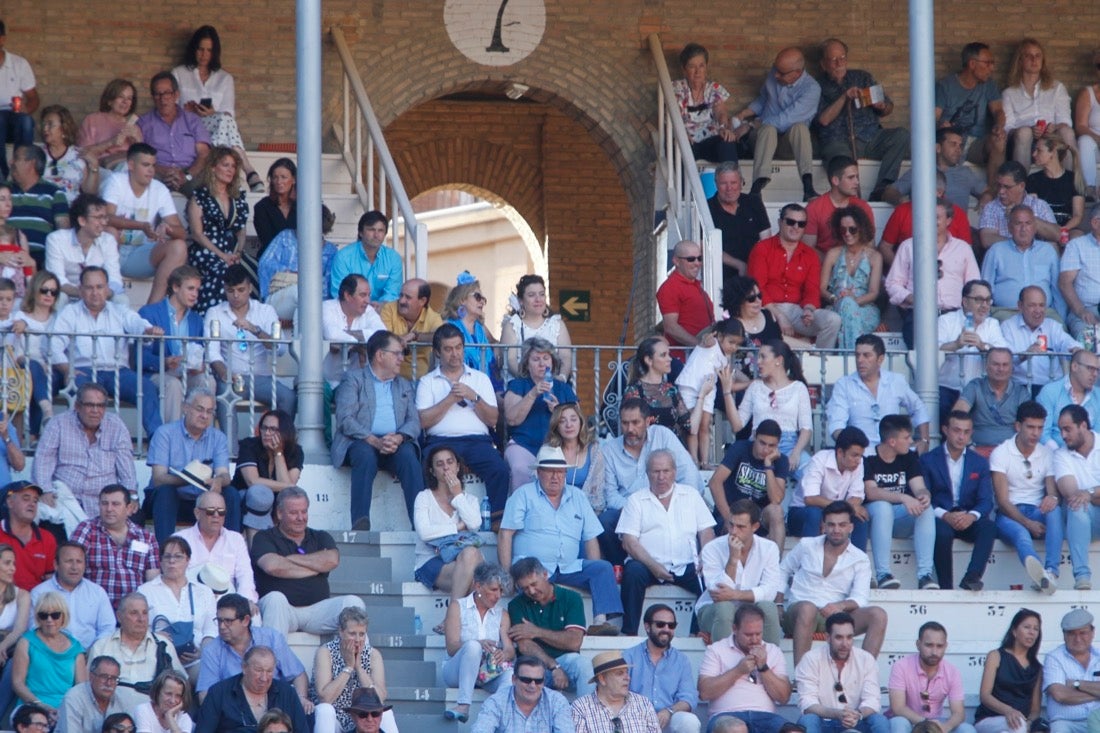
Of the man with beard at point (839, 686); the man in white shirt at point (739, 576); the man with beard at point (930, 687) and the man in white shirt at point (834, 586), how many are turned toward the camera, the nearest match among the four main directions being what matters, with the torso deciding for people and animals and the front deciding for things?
4

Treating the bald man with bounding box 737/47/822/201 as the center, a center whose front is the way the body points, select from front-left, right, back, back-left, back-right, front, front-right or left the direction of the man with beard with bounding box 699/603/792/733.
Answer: front-left

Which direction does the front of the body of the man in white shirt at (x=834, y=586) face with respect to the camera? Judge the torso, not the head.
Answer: toward the camera

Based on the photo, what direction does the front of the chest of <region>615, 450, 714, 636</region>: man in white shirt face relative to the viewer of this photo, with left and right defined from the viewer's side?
facing the viewer

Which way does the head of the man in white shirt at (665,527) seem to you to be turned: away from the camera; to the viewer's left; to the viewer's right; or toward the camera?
toward the camera

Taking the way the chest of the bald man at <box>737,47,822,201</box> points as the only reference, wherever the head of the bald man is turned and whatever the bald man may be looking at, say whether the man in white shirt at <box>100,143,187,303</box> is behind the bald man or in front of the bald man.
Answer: in front

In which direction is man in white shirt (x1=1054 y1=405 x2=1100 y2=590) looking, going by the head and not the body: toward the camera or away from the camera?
toward the camera

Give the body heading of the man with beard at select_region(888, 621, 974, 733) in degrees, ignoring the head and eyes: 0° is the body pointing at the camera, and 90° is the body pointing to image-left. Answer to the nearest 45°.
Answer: approximately 0°

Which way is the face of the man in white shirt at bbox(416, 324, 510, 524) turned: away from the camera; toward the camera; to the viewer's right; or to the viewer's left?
toward the camera

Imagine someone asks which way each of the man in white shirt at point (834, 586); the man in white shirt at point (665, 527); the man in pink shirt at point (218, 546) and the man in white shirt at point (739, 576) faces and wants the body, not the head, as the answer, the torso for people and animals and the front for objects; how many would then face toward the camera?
4

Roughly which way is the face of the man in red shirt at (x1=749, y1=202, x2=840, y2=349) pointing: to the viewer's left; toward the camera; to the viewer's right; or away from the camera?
toward the camera

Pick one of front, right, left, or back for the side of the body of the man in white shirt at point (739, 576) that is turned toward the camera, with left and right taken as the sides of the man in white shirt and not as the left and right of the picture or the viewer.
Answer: front

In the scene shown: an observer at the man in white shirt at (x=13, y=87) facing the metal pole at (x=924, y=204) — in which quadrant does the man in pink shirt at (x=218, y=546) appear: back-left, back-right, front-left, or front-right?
front-right

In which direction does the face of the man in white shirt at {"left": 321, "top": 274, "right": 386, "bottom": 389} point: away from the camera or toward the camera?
toward the camera

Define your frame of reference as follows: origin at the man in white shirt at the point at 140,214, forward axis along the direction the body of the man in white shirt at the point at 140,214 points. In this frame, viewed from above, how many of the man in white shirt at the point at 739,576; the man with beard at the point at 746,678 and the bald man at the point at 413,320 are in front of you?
3

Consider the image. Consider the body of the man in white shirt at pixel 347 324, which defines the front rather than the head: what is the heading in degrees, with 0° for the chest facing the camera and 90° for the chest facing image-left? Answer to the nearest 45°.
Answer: approximately 315°

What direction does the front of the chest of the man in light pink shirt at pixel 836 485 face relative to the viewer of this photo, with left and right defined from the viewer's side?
facing the viewer and to the right of the viewer

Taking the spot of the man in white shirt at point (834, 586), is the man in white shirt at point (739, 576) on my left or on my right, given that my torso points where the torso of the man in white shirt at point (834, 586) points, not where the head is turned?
on my right
